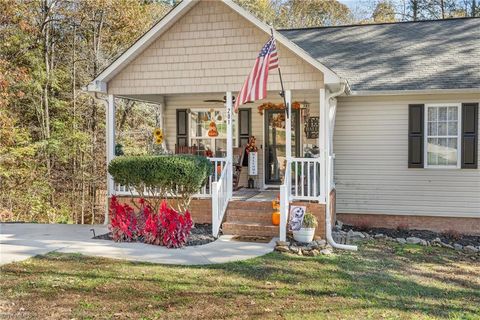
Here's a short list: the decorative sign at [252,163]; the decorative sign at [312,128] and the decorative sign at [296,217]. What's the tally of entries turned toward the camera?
3

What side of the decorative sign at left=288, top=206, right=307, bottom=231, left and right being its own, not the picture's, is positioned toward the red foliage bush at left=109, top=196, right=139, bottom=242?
right

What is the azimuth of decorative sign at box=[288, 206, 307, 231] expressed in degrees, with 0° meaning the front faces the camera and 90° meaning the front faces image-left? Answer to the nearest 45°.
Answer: approximately 0°

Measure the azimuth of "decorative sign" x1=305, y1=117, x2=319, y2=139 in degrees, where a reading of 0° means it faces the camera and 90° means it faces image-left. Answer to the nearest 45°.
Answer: approximately 0°

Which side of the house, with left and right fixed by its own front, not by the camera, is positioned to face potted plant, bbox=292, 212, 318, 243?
front

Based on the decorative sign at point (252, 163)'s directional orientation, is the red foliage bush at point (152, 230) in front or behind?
in front

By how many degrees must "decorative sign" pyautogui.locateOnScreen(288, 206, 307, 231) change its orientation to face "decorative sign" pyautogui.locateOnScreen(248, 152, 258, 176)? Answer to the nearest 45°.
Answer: approximately 180°

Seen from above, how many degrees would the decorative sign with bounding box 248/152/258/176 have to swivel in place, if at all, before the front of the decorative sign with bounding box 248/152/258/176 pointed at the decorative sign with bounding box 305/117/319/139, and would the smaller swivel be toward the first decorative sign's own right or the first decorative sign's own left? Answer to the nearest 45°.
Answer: approximately 90° to the first decorative sign's own left

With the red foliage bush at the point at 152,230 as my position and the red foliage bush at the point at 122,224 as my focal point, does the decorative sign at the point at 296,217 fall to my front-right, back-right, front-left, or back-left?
back-right

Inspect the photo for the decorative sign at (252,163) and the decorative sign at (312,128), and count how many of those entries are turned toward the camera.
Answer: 2

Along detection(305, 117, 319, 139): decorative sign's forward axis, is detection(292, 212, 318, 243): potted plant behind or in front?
in front
